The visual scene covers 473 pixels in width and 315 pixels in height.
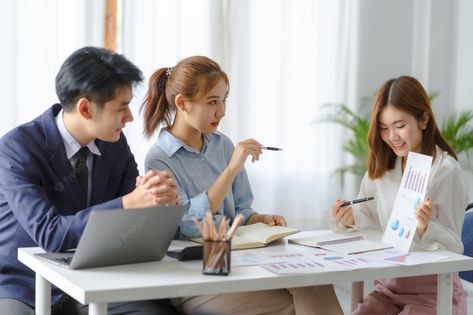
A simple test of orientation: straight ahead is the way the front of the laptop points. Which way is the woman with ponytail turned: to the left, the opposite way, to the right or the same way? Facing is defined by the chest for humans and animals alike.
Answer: the opposite way

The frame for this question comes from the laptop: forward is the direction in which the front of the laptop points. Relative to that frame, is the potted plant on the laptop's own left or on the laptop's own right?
on the laptop's own right

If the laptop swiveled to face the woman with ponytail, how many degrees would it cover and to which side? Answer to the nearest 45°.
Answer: approximately 45° to its right

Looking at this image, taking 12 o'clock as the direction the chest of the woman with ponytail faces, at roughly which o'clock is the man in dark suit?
The man in dark suit is roughly at 3 o'clock from the woman with ponytail.

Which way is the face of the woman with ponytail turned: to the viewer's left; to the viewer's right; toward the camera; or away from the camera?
to the viewer's right

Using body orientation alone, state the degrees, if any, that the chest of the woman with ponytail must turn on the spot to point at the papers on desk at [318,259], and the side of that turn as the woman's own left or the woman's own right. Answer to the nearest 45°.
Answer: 0° — they already face it

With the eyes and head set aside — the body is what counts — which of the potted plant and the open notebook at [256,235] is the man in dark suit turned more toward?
the open notebook

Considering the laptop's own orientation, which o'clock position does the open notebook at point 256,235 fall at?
The open notebook is roughly at 3 o'clock from the laptop.

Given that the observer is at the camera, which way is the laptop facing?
facing away from the viewer and to the left of the viewer

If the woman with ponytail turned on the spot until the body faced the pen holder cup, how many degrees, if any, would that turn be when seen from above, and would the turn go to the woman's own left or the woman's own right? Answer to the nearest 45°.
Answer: approximately 45° to the woman's own right

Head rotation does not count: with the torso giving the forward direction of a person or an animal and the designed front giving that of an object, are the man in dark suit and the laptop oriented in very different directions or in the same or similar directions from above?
very different directions
